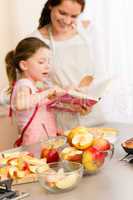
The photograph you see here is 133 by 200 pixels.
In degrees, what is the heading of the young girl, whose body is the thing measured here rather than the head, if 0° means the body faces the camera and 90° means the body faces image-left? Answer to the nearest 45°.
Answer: approximately 315°

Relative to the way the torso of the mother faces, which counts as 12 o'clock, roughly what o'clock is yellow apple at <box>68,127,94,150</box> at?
The yellow apple is roughly at 12 o'clock from the mother.

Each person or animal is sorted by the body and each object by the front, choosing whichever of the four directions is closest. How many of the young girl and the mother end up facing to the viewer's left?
0

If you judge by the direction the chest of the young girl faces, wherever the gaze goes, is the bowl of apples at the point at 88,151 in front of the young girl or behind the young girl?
in front

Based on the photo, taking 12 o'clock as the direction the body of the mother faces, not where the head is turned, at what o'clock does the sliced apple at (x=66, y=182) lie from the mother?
The sliced apple is roughly at 12 o'clock from the mother.

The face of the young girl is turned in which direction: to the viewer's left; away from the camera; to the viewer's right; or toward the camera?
to the viewer's right

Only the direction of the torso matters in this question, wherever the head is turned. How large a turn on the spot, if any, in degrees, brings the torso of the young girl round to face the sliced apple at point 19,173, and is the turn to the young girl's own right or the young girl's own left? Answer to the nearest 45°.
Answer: approximately 45° to the young girl's own right

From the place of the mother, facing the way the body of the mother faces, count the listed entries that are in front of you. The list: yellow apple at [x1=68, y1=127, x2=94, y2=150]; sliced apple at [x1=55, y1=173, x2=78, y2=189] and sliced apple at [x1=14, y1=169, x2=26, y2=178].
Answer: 3

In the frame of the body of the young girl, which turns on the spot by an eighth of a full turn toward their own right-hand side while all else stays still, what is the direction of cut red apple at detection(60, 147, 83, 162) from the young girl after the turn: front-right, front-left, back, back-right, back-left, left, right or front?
front

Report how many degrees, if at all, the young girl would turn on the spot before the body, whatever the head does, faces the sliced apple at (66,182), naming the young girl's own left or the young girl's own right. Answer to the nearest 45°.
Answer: approximately 45° to the young girl's own right

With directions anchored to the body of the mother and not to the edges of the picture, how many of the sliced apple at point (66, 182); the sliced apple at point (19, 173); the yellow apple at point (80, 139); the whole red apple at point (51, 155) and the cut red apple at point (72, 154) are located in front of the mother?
5

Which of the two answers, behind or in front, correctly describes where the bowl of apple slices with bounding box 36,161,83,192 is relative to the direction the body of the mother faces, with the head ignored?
in front
